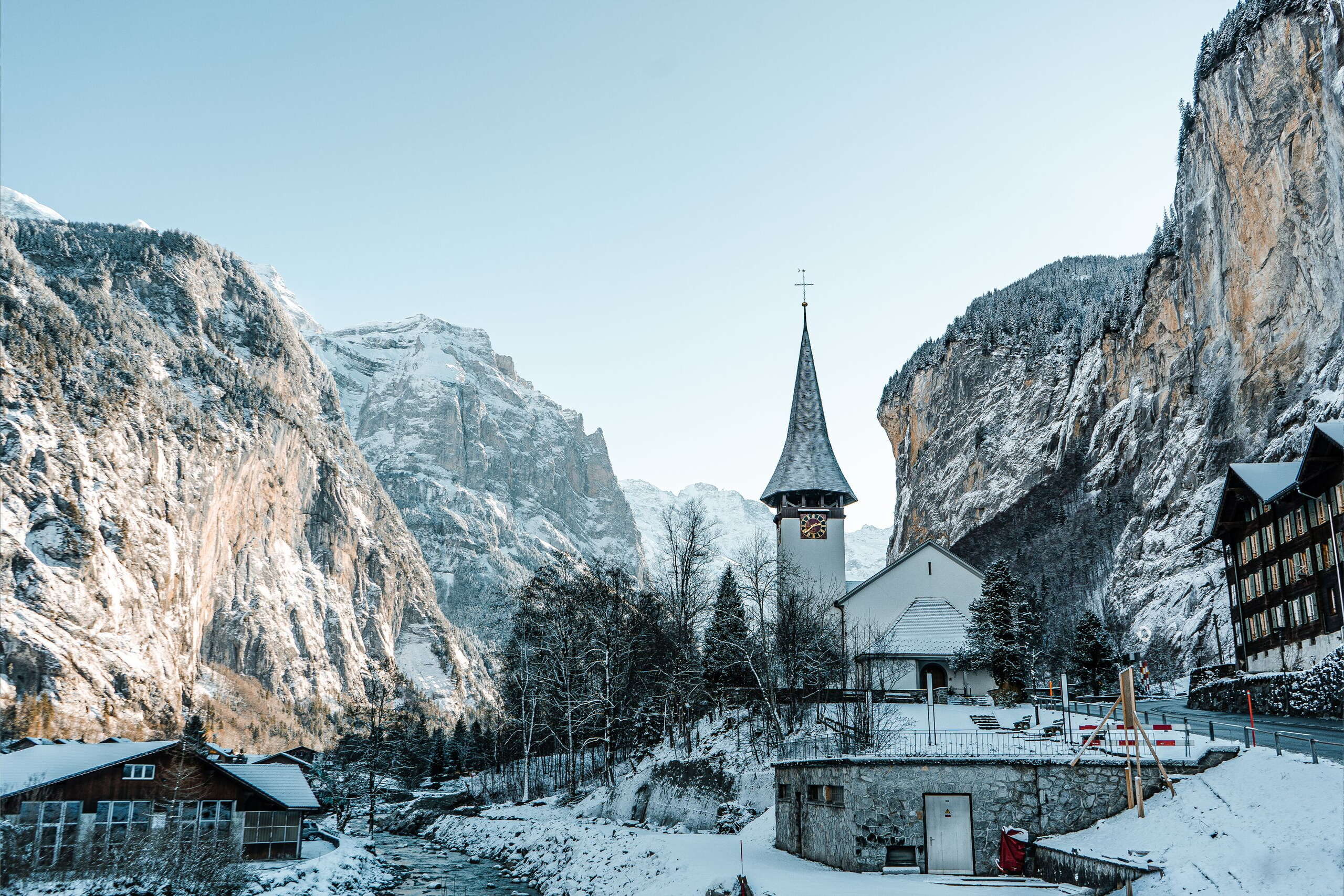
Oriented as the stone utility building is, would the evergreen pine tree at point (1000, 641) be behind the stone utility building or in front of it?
behind

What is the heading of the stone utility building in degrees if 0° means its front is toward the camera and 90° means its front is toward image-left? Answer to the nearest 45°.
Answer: approximately 0°

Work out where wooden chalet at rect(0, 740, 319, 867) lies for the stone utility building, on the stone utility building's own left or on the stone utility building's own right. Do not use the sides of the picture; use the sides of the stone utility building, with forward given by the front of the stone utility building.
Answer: on the stone utility building's own right

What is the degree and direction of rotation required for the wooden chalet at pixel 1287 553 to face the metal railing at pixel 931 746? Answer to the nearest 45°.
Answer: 0° — it already faces it

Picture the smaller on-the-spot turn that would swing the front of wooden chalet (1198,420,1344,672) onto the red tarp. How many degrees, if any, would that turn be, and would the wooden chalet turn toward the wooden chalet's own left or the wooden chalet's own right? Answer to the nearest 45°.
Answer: approximately 45° to the wooden chalet's own left

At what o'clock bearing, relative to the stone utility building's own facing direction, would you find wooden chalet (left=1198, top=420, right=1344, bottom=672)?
The wooden chalet is roughly at 7 o'clock from the stone utility building.

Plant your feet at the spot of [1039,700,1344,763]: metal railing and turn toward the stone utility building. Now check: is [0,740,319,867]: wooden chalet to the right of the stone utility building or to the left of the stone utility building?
right

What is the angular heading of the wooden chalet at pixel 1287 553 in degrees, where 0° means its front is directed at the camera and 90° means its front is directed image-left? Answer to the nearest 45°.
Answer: approximately 45°
